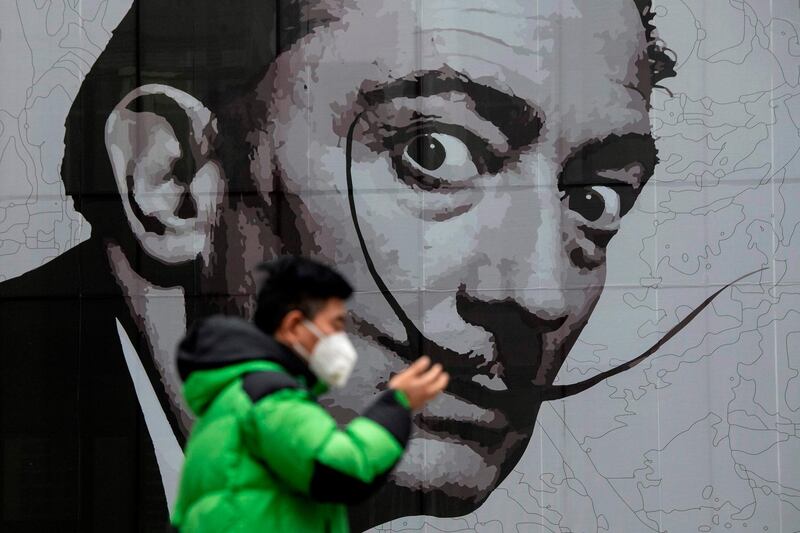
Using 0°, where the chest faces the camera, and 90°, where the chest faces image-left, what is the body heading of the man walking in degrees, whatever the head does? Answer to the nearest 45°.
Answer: approximately 270°
